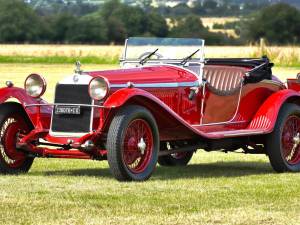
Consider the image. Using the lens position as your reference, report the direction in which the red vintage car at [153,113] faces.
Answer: facing the viewer and to the left of the viewer
